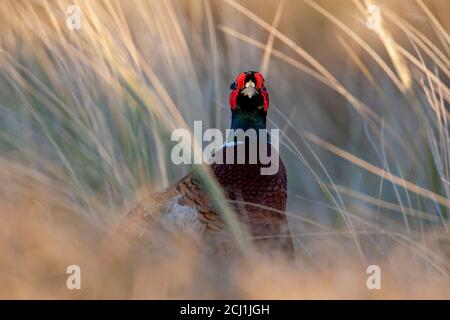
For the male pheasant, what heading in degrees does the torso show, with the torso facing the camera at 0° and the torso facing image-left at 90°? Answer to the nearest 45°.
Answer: approximately 315°
